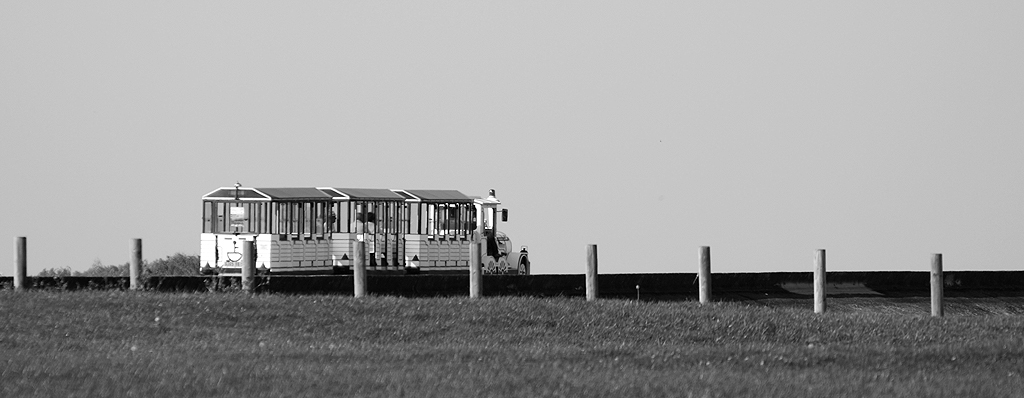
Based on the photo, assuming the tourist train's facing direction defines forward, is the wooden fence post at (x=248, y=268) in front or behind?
behind

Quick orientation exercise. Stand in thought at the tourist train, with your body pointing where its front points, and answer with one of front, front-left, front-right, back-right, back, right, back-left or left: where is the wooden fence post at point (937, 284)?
right

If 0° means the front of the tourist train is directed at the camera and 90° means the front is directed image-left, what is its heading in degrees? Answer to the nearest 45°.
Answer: approximately 225°

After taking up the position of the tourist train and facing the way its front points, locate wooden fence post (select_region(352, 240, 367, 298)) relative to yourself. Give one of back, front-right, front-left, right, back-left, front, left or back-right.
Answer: back-right

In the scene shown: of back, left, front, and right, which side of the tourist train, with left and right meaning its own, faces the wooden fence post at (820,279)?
right

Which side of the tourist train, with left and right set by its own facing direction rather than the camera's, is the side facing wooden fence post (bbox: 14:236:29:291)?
back
